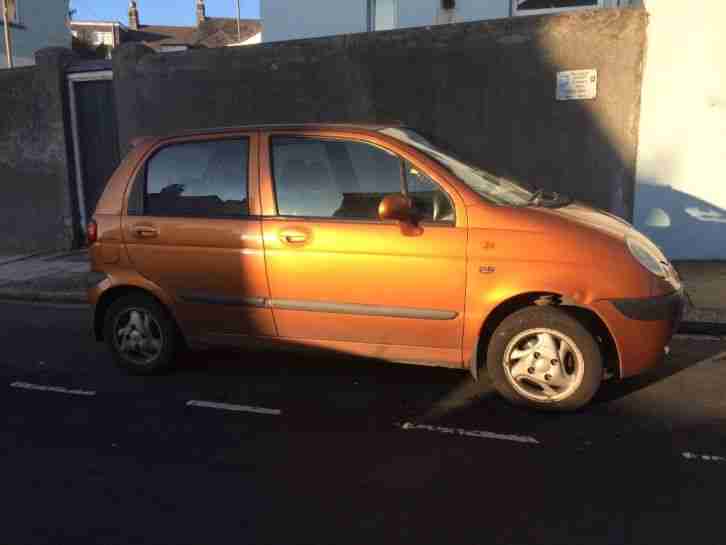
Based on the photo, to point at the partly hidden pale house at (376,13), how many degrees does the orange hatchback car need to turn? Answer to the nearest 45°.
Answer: approximately 90° to its left

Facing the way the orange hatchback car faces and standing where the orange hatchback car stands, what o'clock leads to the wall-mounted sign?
The wall-mounted sign is roughly at 10 o'clock from the orange hatchback car.

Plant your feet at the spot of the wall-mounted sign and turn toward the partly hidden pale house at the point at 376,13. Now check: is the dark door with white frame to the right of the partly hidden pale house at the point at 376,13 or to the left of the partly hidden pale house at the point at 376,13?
left

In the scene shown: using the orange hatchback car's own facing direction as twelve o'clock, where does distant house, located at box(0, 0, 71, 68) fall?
The distant house is roughly at 8 o'clock from the orange hatchback car.

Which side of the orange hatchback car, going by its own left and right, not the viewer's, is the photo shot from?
right

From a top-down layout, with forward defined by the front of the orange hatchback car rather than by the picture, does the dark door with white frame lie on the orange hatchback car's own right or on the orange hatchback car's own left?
on the orange hatchback car's own left

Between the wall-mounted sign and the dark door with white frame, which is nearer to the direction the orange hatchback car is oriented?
the wall-mounted sign
